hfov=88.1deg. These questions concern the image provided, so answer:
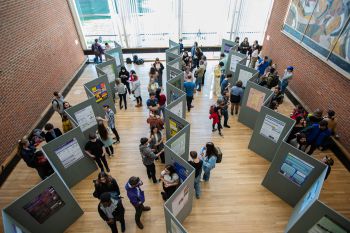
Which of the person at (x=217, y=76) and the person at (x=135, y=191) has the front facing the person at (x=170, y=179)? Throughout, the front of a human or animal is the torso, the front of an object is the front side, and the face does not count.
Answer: the person at (x=135, y=191)

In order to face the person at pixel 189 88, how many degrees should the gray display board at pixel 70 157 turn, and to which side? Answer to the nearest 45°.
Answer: approximately 45° to its left

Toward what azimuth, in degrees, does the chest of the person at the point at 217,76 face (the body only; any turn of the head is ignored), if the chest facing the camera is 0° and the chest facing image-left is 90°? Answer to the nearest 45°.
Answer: approximately 270°

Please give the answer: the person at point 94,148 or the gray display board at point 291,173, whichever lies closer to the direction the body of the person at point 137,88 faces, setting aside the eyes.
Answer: the person

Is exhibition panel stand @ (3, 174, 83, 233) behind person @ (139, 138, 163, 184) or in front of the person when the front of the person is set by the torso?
behind

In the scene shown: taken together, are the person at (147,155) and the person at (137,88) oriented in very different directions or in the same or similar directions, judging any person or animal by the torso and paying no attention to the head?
very different directions

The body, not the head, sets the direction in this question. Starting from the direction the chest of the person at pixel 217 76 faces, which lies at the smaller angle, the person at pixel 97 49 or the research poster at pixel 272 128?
the research poster

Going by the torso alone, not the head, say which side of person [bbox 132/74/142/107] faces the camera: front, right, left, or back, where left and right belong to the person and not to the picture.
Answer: left

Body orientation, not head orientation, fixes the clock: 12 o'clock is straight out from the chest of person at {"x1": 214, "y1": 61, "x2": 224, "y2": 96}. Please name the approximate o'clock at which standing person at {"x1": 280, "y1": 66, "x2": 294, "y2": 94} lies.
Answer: The standing person is roughly at 12 o'clock from the person.

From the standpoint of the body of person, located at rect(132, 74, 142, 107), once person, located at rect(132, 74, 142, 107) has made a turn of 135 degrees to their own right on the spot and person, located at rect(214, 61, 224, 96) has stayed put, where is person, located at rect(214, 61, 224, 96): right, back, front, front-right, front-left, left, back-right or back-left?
front-right
